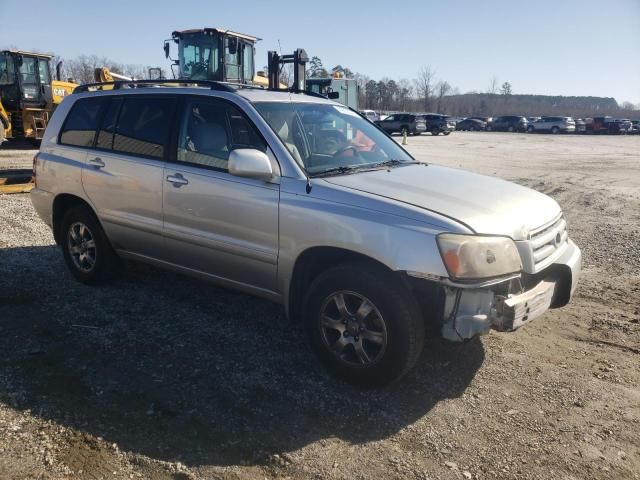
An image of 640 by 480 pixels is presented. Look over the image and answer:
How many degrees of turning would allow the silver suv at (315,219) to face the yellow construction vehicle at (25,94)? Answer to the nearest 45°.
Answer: approximately 180°

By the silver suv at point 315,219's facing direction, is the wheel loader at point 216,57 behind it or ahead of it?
behind

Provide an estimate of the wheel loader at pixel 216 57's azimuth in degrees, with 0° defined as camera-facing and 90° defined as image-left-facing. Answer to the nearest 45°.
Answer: approximately 45°

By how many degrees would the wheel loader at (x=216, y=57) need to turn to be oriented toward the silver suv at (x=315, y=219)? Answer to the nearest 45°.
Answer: approximately 45° to its left

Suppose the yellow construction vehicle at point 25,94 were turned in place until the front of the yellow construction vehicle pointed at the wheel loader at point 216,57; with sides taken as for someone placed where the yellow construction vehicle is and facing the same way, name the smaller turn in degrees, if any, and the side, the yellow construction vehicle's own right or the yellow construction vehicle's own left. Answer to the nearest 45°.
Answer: approximately 90° to the yellow construction vehicle's own left

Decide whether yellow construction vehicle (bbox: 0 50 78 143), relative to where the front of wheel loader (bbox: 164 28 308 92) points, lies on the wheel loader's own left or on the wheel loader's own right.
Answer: on the wheel loader's own right

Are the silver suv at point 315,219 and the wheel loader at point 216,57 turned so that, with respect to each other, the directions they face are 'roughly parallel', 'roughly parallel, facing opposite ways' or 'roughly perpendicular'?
roughly perpendicular
